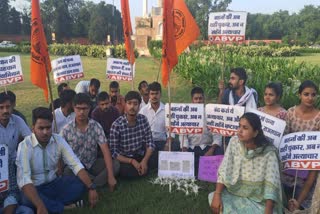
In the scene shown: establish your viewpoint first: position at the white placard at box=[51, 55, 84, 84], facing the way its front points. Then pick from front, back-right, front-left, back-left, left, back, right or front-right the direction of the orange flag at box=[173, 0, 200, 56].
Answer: front-left

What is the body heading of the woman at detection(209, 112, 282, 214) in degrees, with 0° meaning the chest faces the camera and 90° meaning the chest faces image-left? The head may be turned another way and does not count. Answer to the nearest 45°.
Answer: approximately 45°

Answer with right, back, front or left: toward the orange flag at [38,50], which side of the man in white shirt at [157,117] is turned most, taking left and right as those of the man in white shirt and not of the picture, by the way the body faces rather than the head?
right

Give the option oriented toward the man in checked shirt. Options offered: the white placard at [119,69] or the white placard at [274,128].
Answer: the white placard at [119,69]

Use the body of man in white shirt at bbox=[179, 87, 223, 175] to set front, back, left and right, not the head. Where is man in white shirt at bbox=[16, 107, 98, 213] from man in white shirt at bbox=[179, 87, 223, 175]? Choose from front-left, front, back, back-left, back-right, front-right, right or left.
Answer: front-right

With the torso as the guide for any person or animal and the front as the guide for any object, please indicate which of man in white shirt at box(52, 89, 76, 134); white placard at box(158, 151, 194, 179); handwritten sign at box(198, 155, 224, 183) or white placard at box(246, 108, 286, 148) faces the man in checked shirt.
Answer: the man in white shirt

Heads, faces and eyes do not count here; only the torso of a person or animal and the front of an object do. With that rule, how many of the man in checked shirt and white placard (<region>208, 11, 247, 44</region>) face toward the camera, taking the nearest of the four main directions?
2
